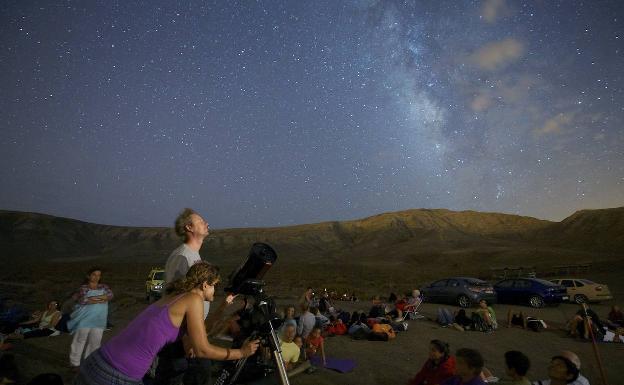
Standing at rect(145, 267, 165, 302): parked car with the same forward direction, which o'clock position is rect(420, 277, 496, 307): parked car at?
rect(420, 277, 496, 307): parked car is roughly at 10 o'clock from rect(145, 267, 165, 302): parked car.

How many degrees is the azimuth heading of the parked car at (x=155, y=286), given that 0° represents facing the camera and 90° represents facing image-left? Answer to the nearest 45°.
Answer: approximately 0°

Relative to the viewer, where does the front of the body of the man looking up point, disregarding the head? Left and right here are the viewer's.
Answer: facing to the right of the viewer

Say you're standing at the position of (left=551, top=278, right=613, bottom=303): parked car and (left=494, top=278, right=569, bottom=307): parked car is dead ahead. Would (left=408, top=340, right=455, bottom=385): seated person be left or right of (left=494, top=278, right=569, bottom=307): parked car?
left

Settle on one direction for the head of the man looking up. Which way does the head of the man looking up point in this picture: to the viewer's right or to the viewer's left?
to the viewer's right

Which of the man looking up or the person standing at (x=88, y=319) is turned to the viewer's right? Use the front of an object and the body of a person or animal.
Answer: the man looking up
